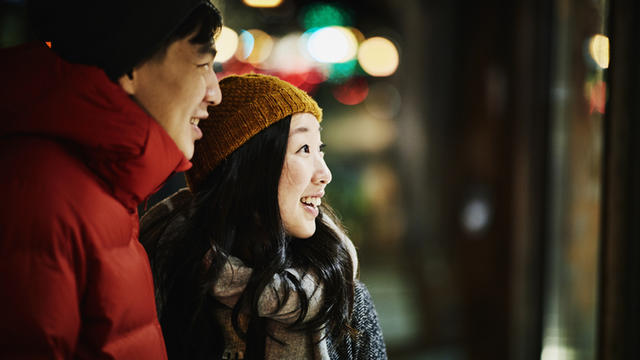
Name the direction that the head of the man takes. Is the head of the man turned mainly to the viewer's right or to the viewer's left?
to the viewer's right

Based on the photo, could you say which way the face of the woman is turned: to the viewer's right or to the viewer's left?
to the viewer's right

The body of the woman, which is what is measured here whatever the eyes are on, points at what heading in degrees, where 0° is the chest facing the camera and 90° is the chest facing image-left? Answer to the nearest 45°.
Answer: approximately 315°

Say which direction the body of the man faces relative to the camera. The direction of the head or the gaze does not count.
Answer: to the viewer's right
